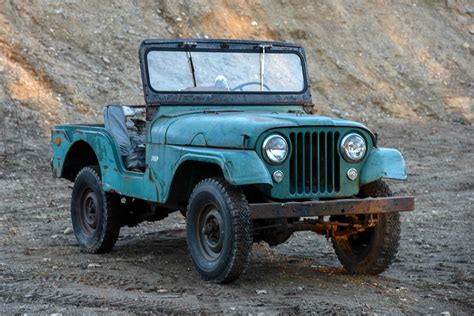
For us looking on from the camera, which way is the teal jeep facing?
facing the viewer and to the right of the viewer

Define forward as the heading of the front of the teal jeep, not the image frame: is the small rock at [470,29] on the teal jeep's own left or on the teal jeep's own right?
on the teal jeep's own left

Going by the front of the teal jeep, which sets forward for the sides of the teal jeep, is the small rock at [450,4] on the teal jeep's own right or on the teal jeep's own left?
on the teal jeep's own left

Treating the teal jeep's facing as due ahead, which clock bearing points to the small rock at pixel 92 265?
The small rock is roughly at 5 o'clock from the teal jeep.
